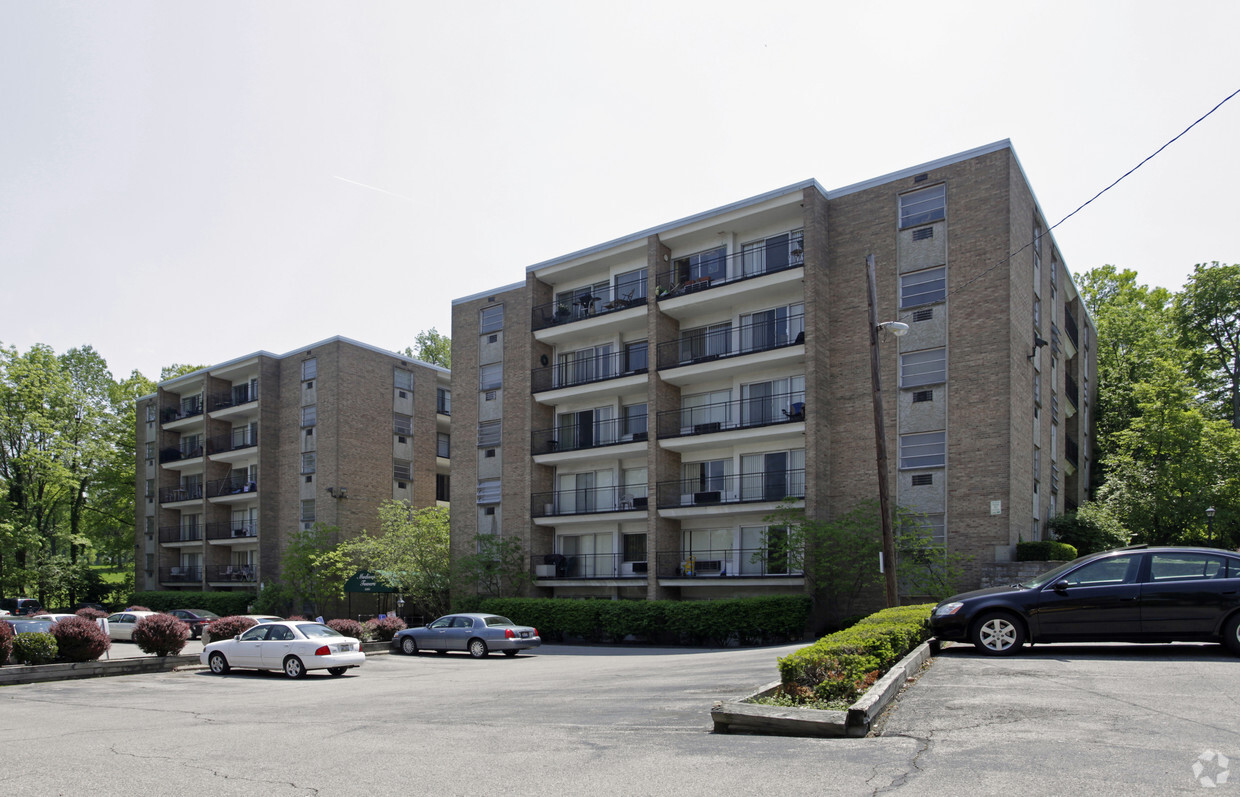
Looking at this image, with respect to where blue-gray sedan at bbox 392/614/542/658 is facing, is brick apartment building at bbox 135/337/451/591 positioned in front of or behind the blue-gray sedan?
in front

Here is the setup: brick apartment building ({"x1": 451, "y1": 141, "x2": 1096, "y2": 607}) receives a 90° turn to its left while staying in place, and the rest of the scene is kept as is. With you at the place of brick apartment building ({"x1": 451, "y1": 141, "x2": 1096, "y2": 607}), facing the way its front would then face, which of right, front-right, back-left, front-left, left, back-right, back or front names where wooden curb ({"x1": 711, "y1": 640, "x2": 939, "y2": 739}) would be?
front-right

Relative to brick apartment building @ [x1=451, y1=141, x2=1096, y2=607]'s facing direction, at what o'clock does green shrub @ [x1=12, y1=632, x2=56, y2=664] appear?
The green shrub is roughly at 12 o'clock from the brick apartment building.

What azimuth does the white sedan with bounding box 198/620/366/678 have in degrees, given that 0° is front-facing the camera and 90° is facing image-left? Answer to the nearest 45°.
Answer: approximately 135°

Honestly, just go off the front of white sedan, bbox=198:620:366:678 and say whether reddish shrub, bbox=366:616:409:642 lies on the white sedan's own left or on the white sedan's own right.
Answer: on the white sedan's own right

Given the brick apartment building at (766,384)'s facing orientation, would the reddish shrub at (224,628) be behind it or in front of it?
in front

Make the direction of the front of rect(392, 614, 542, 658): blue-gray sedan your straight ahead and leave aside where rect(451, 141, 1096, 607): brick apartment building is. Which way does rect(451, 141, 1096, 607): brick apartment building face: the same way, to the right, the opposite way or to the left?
to the left

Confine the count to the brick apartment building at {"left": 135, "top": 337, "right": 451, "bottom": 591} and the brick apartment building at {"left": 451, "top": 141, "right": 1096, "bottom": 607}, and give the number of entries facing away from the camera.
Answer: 0

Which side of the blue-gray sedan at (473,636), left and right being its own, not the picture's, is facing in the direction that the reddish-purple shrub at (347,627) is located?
front

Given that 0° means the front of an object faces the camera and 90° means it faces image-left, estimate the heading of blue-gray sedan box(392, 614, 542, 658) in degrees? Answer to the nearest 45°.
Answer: approximately 135°

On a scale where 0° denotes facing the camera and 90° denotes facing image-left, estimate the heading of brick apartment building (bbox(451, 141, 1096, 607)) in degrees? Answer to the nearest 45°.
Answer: approximately 45°

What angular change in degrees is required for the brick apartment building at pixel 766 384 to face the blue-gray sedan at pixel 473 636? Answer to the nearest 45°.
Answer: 0° — it already faces it
